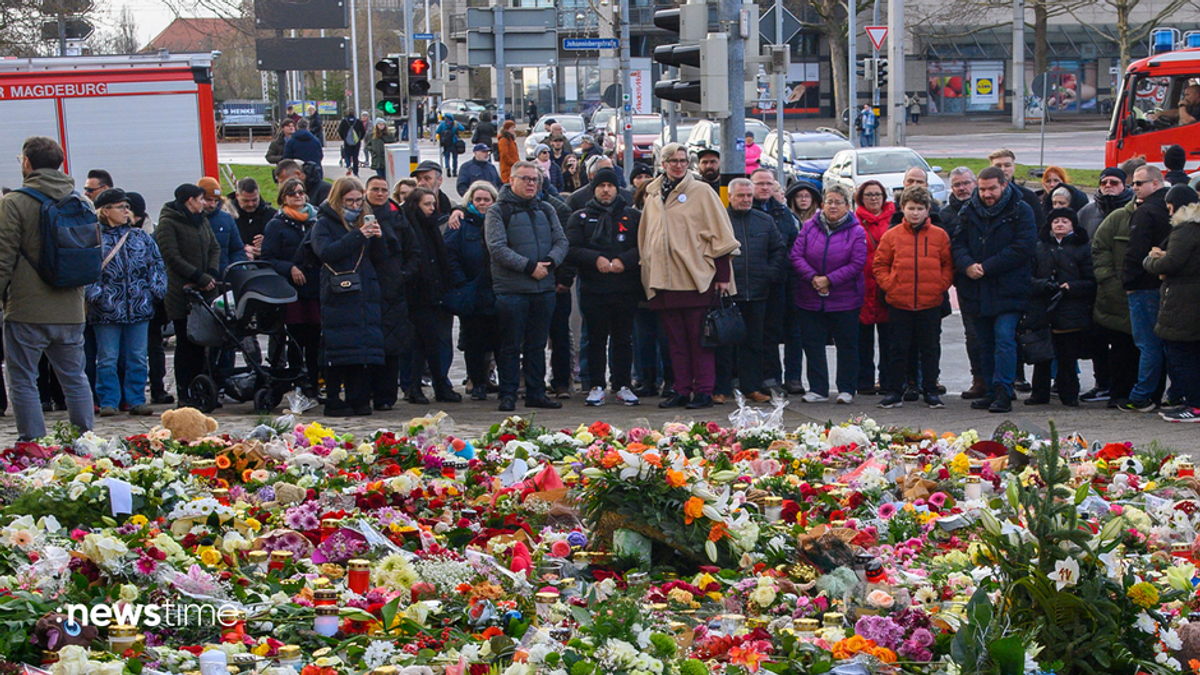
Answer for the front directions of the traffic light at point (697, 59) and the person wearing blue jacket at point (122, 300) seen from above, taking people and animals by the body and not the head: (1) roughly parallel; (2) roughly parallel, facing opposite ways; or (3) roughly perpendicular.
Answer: roughly perpendicular

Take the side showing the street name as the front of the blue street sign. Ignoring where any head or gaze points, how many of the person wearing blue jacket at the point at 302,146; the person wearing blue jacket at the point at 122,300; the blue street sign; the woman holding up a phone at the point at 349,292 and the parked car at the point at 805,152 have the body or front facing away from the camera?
1

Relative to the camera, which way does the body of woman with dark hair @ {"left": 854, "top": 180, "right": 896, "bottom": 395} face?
toward the camera

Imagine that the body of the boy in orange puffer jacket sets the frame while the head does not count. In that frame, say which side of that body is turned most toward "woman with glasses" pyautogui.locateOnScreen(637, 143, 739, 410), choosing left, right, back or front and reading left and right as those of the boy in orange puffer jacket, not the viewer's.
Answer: right

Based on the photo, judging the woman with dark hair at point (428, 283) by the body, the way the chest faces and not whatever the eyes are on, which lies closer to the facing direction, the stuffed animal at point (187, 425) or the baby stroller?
the stuffed animal

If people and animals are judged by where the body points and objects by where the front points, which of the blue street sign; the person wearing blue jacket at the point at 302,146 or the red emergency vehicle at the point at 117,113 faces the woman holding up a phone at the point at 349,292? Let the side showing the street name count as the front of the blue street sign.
the blue street sign

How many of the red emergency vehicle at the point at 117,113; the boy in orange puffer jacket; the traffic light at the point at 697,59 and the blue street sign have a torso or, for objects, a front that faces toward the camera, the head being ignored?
2

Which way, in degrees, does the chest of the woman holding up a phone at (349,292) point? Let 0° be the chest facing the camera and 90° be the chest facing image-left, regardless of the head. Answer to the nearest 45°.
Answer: approximately 315°

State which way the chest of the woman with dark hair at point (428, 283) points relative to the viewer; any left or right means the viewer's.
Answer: facing the viewer and to the right of the viewer

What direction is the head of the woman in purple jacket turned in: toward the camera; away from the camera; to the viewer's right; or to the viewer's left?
toward the camera

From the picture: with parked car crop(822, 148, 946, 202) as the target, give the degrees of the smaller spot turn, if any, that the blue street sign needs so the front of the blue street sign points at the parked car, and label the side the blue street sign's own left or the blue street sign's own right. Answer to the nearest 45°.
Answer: approximately 45° to the blue street sign's own left

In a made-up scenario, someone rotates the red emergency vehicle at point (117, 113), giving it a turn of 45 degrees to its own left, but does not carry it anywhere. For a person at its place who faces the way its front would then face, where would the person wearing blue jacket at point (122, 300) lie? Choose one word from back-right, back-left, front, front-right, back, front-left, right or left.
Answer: front-left

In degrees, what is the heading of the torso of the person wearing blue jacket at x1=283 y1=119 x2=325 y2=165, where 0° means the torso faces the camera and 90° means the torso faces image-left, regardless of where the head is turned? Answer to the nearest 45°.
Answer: approximately 180°

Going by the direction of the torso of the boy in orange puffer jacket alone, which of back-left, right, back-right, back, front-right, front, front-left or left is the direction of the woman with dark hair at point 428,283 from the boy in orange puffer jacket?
right

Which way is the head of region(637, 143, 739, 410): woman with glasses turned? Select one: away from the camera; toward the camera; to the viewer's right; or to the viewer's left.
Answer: toward the camera

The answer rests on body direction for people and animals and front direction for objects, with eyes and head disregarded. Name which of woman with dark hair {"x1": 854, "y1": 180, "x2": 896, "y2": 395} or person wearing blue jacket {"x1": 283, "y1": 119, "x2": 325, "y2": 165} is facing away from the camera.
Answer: the person wearing blue jacket

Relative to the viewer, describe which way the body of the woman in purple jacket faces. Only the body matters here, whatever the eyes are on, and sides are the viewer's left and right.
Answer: facing the viewer
